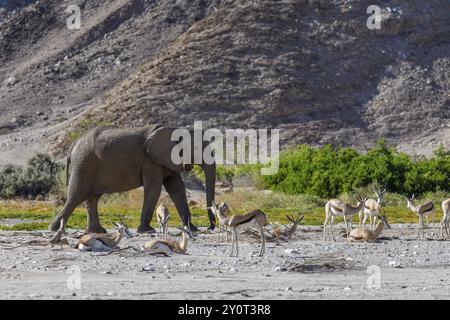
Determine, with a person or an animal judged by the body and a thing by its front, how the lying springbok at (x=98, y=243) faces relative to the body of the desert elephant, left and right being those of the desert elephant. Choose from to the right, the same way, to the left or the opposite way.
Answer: the same way

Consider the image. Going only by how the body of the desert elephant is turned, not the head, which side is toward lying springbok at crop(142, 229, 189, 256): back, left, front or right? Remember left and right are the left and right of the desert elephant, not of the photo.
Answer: right

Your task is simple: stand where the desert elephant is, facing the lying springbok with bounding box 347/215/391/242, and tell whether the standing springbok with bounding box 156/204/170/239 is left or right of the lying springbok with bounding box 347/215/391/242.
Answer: right

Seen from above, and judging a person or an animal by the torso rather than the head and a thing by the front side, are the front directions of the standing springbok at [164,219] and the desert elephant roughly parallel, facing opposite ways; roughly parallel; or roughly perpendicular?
roughly perpendicular

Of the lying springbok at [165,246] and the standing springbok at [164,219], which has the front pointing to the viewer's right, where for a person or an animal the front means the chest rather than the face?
the lying springbok

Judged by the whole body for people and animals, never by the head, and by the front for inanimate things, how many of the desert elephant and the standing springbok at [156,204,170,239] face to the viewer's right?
1

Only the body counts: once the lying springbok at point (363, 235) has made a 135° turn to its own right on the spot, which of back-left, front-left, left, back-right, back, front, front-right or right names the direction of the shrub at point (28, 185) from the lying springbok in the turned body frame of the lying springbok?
right

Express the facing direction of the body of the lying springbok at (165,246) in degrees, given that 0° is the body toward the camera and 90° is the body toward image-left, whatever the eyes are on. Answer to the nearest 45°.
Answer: approximately 270°

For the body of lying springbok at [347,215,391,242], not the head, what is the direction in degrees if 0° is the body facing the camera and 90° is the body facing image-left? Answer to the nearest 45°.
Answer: approximately 270°

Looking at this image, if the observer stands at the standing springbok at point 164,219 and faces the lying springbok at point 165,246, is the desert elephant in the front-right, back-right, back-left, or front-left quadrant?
back-right

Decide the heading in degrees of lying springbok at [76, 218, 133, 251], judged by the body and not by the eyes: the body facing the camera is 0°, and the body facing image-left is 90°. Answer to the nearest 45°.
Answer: approximately 270°

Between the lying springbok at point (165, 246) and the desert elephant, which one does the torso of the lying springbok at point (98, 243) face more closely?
the lying springbok
